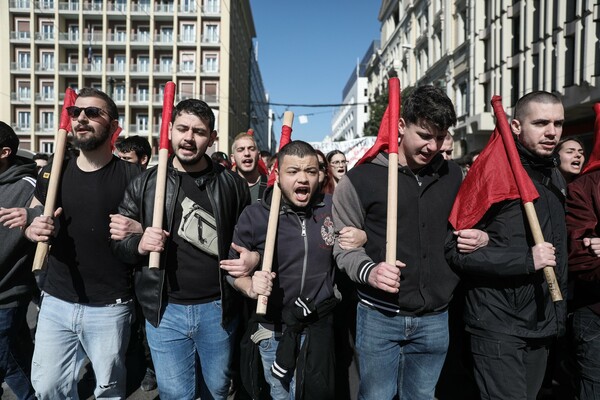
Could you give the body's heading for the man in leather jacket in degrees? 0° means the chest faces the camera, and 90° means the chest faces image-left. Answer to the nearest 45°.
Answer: approximately 0°

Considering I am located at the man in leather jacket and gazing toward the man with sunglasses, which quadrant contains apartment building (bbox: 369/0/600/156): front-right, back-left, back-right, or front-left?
back-right

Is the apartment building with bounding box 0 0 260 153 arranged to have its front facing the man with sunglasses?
yes

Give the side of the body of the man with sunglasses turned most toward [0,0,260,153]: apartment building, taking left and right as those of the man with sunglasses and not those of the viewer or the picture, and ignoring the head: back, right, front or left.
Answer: back

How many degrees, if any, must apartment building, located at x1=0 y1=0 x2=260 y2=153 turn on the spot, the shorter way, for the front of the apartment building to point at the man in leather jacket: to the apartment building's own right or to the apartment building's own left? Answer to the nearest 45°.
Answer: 0° — it already faces them

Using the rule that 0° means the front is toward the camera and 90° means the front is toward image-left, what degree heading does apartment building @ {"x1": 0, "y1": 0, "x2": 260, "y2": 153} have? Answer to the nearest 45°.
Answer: approximately 0°
